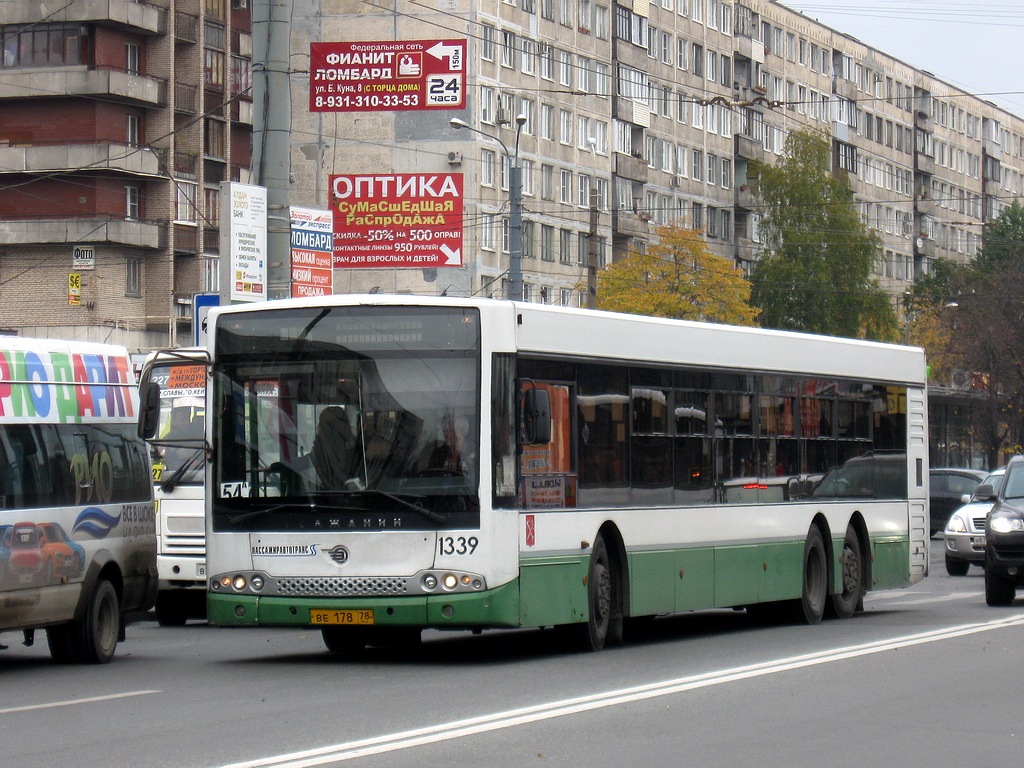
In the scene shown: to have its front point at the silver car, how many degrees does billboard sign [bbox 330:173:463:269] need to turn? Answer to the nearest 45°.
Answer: approximately 45° to its left

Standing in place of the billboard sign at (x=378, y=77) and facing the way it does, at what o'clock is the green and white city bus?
The green and white city bus is roughly at 12 o'clock from the billboard sign.

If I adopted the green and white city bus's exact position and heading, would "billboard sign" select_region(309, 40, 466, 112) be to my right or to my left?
on my right

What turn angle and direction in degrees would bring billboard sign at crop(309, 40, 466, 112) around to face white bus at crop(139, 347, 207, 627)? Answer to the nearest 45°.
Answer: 0° — it already faces it

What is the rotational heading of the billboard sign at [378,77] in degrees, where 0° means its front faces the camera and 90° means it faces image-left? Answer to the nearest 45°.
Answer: approximately 0°

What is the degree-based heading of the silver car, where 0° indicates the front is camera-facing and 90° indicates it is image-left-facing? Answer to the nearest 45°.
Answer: approximately 45°

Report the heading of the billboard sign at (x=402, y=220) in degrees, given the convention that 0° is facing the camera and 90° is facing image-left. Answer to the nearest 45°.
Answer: approximately 0°

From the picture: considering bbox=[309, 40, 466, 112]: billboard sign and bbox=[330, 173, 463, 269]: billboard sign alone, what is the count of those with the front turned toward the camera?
2

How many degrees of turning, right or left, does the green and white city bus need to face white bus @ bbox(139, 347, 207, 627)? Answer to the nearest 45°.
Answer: approximately 90° to its right

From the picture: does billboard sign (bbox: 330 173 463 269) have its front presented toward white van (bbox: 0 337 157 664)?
yes

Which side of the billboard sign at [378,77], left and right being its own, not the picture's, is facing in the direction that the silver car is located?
front
